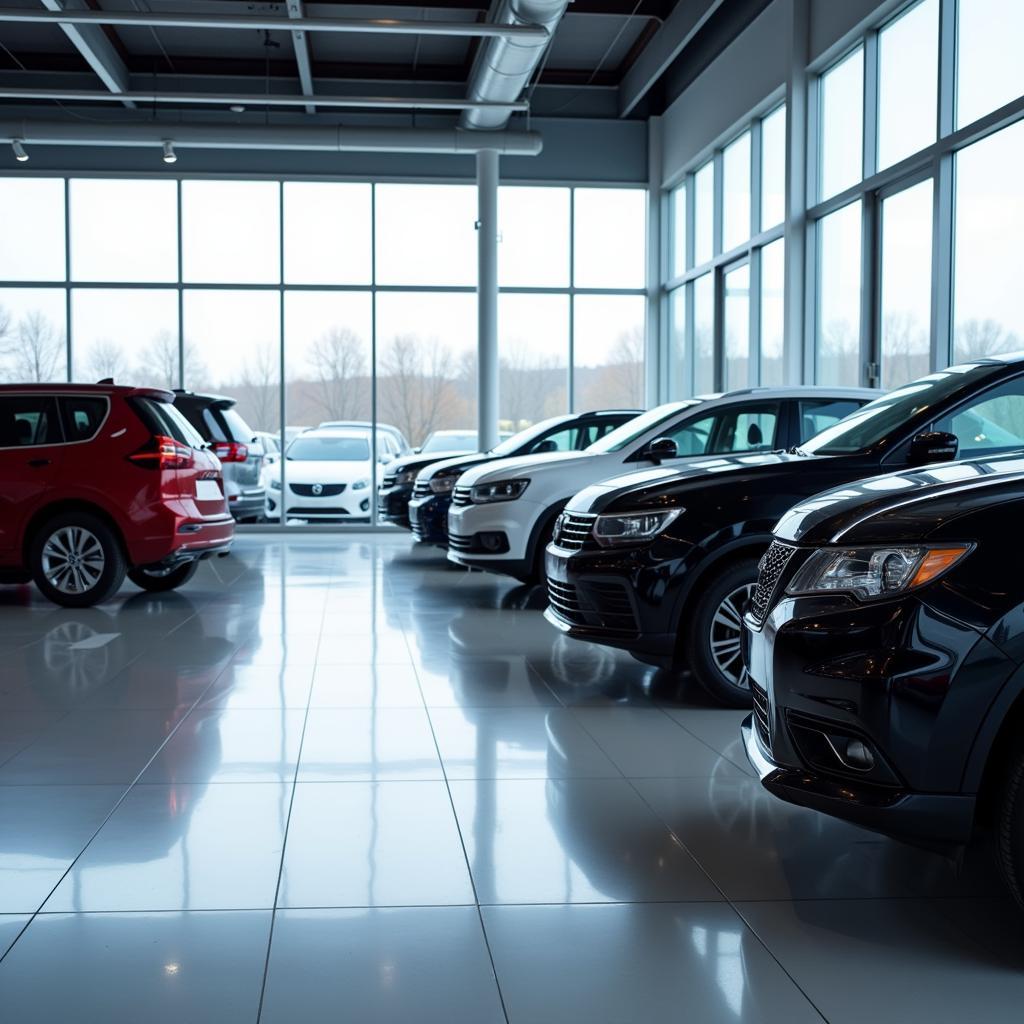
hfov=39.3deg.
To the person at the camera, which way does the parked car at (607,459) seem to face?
facing the viewer and to the left of the viewer

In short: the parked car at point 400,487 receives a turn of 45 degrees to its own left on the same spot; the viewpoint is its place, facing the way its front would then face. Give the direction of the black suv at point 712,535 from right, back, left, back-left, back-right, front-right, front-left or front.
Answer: front

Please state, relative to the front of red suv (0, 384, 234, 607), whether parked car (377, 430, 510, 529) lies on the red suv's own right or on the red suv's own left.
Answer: on the red suv's own right

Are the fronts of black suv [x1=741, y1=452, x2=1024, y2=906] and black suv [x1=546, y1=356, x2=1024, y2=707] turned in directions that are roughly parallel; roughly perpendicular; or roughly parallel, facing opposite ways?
roughly parallel

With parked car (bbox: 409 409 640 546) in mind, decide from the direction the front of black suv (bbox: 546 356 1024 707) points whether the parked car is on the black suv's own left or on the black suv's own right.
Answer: on the black suv's own right

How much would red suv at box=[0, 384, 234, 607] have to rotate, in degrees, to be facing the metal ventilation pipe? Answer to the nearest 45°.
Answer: approximately 45° to its right

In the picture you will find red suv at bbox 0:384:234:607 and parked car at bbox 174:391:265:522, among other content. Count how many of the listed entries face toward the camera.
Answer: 0

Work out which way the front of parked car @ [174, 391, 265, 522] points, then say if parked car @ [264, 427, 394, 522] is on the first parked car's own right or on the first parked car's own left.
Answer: on the first parked car's own right

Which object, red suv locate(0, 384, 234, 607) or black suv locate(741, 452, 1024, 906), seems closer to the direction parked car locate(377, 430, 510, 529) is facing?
the red suv

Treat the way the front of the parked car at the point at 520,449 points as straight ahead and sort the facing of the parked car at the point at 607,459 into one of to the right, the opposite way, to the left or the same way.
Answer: the same way

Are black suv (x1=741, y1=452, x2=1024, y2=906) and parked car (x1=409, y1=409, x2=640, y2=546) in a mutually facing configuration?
no

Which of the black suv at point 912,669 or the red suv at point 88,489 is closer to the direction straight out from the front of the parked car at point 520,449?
the red suv

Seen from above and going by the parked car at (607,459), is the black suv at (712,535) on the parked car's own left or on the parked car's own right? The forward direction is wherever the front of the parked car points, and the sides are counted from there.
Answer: on the parked car's own left

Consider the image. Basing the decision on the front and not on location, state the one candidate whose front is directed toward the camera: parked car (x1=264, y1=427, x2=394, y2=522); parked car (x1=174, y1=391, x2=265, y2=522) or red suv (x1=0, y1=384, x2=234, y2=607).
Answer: parked car (x1=264, y1=427, x2=394, y2=522)

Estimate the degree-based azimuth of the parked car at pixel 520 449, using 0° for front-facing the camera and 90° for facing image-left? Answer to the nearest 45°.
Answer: approximately 45°

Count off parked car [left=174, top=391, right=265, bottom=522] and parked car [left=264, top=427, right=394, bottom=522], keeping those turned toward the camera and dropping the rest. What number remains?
1

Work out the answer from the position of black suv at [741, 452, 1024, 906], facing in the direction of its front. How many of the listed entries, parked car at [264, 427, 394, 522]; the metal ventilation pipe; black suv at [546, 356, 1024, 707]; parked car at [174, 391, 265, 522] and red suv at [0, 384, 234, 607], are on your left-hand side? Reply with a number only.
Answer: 0

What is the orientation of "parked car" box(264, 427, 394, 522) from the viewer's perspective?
toward the camera

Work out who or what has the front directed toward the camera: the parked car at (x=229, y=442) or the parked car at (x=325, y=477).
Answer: the parked car at (x=325, y=477)

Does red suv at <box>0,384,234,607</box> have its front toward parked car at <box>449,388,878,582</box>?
no

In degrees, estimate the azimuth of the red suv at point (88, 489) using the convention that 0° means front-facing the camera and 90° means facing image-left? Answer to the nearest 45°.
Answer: approximately 135°
